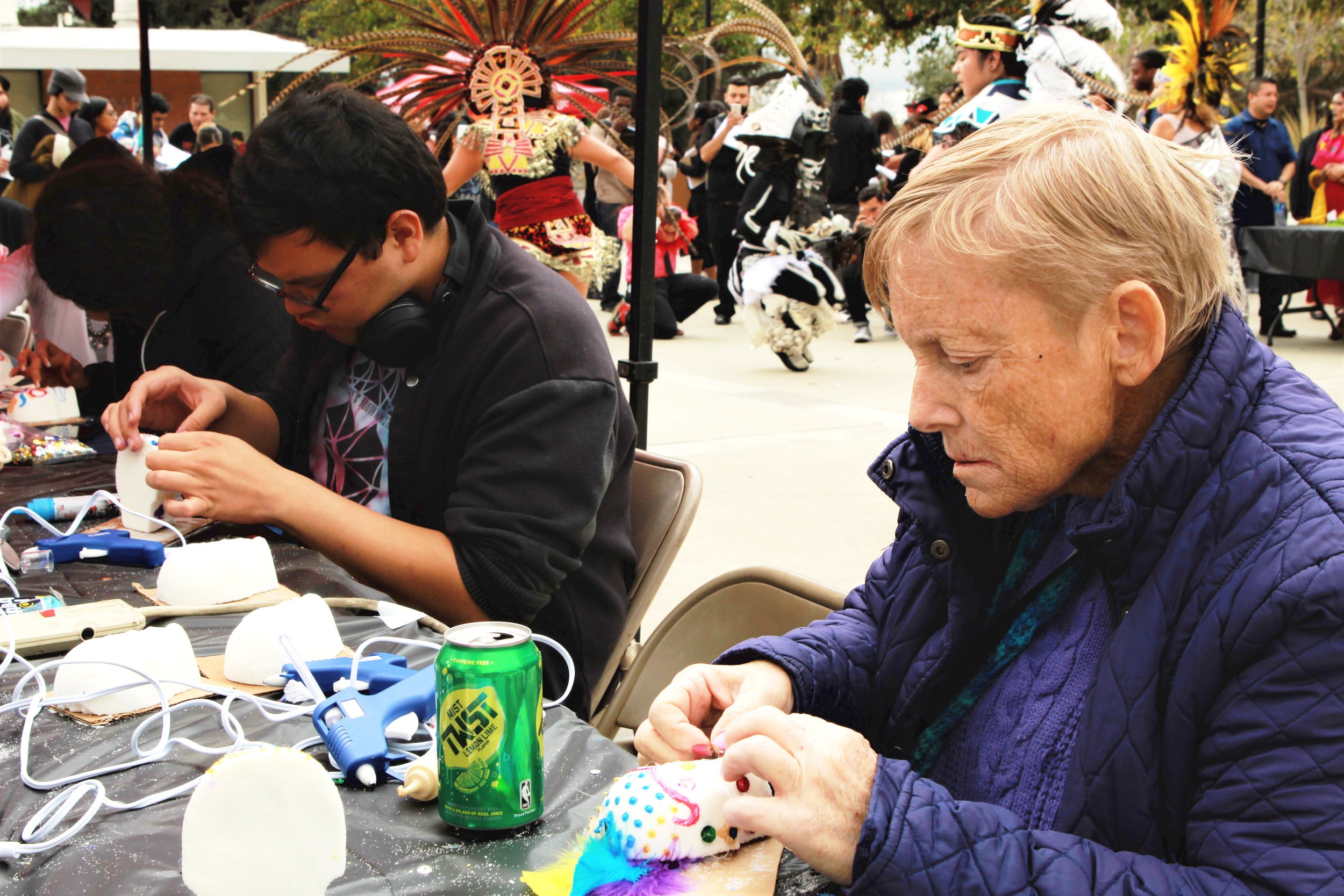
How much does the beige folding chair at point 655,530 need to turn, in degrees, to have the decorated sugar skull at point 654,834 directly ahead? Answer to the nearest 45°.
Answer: approximately 45° to its left

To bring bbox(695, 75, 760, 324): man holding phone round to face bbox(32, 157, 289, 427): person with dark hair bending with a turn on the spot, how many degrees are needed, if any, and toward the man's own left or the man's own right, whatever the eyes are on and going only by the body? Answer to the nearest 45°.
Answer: approximately 45° to the man's own right

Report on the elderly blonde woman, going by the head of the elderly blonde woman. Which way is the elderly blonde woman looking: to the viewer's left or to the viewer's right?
to the viewer's left

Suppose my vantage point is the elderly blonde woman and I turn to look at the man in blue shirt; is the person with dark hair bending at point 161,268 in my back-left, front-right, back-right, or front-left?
front-left

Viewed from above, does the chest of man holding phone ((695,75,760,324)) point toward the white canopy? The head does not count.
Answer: no

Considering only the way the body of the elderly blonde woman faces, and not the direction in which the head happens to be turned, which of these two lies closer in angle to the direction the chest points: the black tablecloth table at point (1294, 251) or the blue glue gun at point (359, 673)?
the blue glue gun

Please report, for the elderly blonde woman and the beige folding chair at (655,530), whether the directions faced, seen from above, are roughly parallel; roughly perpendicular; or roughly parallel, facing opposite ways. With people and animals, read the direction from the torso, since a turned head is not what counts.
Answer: roughly parallel

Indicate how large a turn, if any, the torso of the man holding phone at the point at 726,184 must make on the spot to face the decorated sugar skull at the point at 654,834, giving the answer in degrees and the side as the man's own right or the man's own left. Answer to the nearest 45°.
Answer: approximately 45° to the man's own right

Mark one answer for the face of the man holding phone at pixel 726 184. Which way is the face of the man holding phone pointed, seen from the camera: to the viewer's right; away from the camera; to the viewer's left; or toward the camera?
toward the camera

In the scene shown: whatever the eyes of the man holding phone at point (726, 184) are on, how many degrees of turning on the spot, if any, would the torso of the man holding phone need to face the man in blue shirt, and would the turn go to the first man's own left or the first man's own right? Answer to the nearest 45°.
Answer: approximately 45° to the first man's own left

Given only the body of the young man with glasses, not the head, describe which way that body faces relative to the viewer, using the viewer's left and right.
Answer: facing the viewer and to the left of the viewer

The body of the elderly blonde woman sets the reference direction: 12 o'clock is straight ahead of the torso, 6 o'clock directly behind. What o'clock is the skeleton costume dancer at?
The skeleton costume dancer is roughly at 4 o'clock from the elderly blonde woman.
